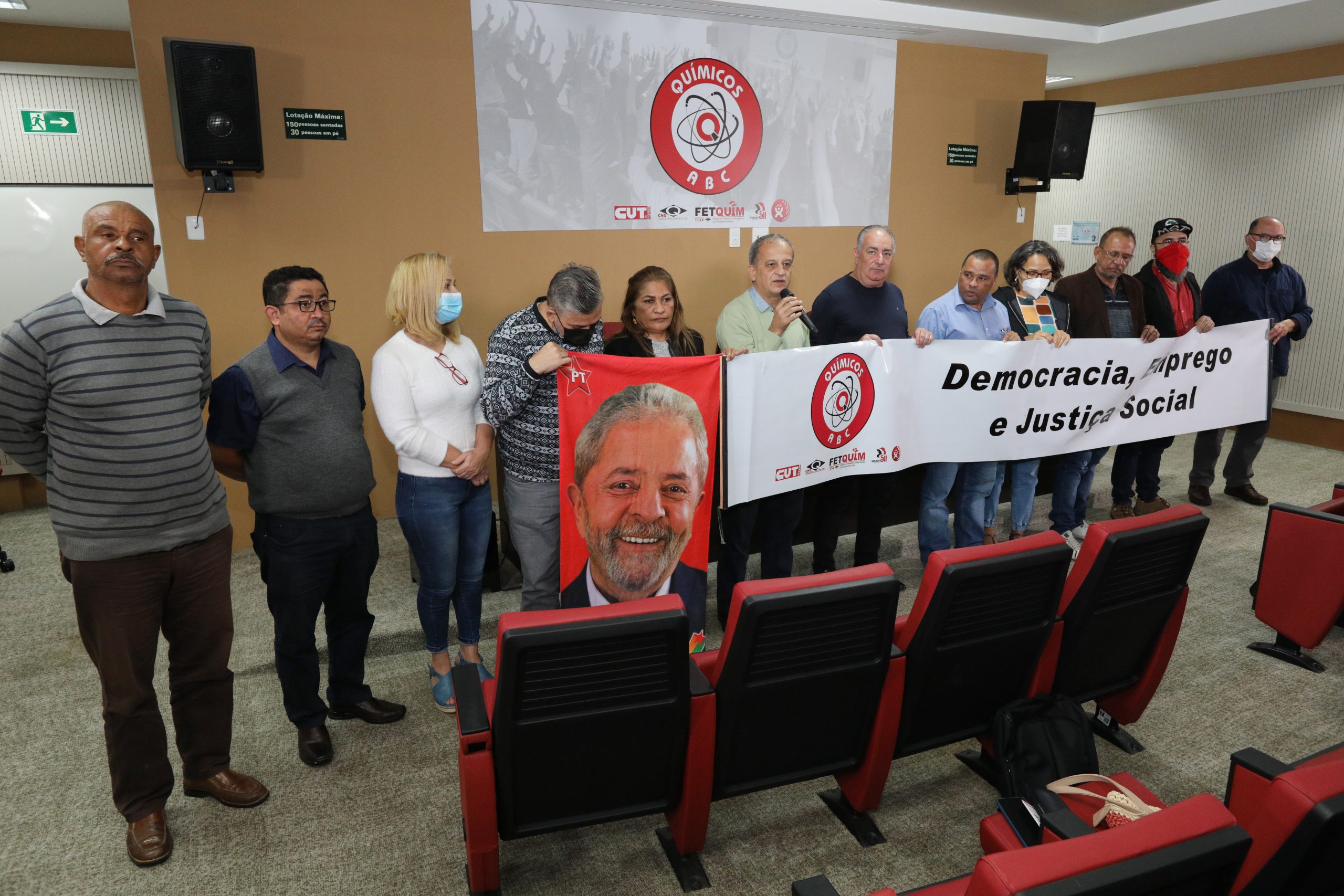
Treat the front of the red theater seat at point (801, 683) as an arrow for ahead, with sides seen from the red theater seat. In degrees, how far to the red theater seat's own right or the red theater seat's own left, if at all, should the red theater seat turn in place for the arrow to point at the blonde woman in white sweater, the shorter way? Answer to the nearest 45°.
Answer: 0° — it already faces them

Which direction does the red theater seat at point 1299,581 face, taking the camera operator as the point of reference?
facing away from the viewer and to the left of the viewer

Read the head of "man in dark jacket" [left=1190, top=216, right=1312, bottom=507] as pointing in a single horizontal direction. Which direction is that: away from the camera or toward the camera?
toward the camera

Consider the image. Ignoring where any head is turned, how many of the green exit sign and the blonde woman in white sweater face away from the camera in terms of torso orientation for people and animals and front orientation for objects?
0

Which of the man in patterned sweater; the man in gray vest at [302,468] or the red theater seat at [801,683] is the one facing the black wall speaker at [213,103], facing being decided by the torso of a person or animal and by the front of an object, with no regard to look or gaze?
the red theater seat

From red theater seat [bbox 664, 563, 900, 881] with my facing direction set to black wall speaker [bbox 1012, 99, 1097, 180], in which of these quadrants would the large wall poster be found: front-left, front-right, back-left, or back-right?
front-left

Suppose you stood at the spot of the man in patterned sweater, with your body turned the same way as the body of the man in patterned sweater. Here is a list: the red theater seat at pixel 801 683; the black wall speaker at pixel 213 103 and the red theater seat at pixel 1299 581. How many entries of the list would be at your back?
1

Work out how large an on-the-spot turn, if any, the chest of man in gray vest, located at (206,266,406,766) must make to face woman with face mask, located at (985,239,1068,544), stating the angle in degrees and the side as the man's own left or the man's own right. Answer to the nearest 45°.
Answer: approximately 45° to the man's own left

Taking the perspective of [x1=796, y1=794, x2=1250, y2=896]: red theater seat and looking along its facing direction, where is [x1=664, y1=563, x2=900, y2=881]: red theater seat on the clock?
[x1=664, y1=563, x2=900, y2=881]: red theater seat is roughly at 12 o'clock from [x1=796, y1=794, x2=1250, y2=896]: red theater seat.

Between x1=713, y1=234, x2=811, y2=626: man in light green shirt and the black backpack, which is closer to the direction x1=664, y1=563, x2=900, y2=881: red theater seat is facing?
the man in light green shirt

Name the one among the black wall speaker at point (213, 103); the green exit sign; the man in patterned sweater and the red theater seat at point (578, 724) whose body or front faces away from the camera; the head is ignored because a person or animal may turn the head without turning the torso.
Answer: the red theater seat

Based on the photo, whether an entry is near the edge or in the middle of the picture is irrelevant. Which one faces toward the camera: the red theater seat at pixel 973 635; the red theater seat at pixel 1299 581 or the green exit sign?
the green exit sign

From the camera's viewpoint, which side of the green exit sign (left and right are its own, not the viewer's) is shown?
front

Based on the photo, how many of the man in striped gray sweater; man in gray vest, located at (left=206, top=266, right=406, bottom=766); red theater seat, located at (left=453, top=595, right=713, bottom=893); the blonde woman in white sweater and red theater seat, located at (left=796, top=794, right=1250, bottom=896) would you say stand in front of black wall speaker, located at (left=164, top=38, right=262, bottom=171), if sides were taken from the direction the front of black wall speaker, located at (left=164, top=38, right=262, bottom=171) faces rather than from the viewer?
5

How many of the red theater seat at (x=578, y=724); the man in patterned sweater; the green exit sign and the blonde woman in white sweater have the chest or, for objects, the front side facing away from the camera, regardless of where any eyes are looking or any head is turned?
1

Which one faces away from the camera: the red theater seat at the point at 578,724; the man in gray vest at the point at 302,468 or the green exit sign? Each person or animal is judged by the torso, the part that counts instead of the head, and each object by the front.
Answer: the red theater seat

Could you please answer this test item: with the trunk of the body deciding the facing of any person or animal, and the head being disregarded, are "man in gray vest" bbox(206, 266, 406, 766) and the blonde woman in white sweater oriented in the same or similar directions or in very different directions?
same or similar directions

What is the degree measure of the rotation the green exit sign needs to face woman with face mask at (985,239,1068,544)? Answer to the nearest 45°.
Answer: approximately 45° to its left

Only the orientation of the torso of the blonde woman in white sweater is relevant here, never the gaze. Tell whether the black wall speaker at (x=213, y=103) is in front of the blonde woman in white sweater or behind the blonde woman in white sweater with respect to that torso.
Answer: behind

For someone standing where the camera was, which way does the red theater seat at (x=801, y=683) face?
facing away from the viewer and to the left of the viewer

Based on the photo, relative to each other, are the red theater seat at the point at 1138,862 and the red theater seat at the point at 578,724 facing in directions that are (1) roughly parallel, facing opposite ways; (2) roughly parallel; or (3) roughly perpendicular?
roughly parallel

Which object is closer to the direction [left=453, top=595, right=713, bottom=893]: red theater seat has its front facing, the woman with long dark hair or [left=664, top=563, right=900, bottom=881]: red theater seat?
the woman with long dark hair
